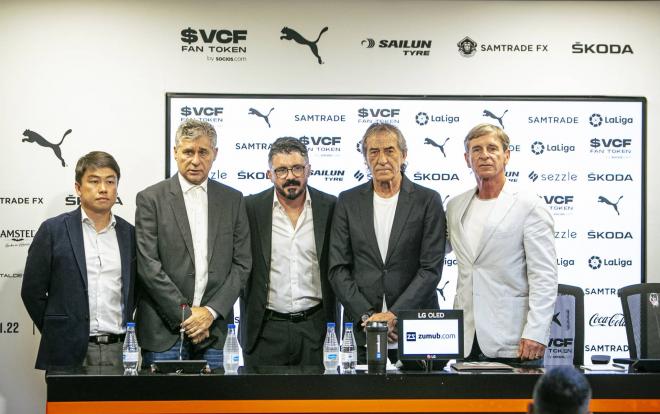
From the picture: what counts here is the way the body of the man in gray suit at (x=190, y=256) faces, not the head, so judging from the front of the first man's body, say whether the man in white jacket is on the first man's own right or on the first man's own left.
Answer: on the first man's own left

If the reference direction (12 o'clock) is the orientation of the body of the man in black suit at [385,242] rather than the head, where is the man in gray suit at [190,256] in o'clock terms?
The man in gray suit is roughly at 3 o'clock from the man in black suit.

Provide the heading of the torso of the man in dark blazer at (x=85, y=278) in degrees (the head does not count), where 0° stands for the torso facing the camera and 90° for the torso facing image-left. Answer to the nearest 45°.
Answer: approximately 315°

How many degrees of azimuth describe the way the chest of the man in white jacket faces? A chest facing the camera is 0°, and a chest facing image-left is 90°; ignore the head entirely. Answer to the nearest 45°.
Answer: approximately 45°

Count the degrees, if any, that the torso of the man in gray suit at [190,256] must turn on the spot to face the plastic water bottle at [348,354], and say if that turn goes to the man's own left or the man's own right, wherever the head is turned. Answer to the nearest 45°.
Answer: approximately 45° to the man's own left

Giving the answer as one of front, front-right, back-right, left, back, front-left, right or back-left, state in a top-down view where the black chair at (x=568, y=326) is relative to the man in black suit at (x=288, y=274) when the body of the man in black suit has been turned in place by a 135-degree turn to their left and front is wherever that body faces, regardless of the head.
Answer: front-right
